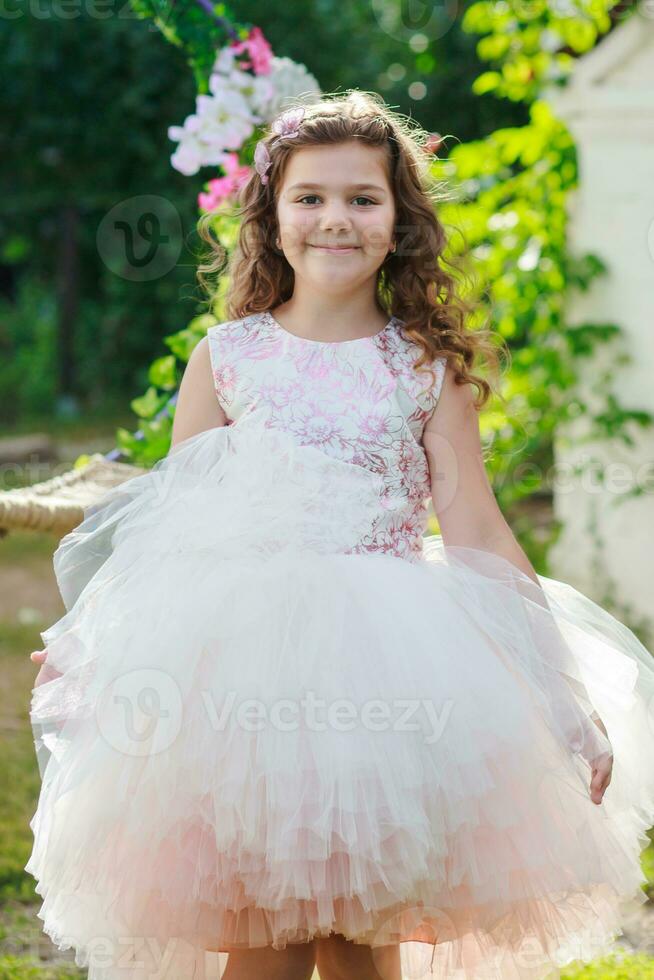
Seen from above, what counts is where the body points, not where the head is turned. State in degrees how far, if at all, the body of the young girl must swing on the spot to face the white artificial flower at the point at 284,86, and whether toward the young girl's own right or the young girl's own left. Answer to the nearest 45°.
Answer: approximately 180°

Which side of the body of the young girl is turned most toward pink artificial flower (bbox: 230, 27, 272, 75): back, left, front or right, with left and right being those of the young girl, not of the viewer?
back

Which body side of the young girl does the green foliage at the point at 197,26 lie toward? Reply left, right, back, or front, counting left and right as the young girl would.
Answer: back

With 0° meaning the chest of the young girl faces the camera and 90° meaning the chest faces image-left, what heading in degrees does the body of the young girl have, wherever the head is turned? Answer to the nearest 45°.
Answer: approximately 0°

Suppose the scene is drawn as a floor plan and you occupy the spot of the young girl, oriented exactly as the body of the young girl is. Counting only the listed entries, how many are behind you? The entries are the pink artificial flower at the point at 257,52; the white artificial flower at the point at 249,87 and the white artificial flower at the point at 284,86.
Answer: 3

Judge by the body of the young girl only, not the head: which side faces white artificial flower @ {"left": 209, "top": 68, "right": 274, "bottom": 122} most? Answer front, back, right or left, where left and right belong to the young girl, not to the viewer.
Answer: back

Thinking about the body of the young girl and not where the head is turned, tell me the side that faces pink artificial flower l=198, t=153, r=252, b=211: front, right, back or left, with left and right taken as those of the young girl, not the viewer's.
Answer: back
